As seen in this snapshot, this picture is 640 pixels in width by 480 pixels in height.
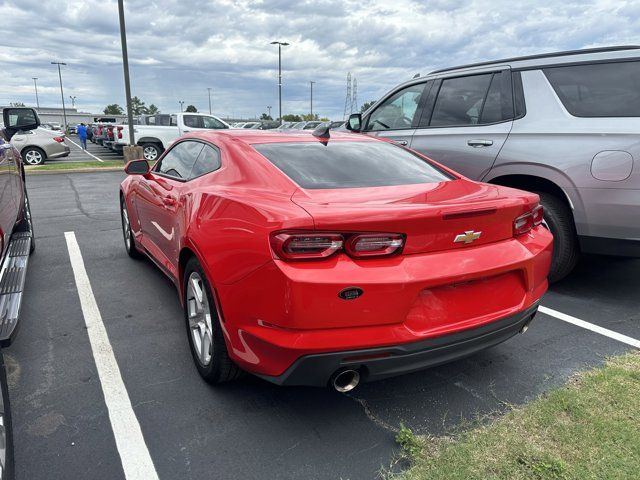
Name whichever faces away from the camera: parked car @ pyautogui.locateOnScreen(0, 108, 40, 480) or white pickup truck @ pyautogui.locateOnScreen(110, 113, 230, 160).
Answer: the parked car

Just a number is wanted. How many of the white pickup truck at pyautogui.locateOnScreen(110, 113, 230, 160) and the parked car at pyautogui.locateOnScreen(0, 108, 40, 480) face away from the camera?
1

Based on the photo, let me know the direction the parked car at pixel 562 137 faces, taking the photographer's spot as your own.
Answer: facing away from the viewer and to the left of the viewer

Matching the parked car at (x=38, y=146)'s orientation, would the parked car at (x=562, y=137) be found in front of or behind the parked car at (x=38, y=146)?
behind

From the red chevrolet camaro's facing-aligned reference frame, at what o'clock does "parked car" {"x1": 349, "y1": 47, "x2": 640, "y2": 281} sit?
The parked car is roughly at 3 o'clock from the red chevrolet camaro.

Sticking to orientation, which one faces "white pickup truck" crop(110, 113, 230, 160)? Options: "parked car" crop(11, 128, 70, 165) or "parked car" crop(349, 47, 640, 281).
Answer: "parked car" crop(349, 47, 640, 281)

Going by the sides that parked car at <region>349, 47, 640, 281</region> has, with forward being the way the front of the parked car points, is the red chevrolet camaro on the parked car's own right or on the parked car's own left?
on the parked car's own left

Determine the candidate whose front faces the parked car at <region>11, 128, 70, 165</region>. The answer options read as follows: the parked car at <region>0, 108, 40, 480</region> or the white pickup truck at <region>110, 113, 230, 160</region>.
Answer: the parked car at <region>0, 108, 40, 480</region>

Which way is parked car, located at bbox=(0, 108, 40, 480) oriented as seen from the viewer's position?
away from the camera

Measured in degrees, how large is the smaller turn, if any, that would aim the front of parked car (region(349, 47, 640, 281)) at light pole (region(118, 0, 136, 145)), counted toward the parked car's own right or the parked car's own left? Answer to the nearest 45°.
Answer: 0° — it already faces it
